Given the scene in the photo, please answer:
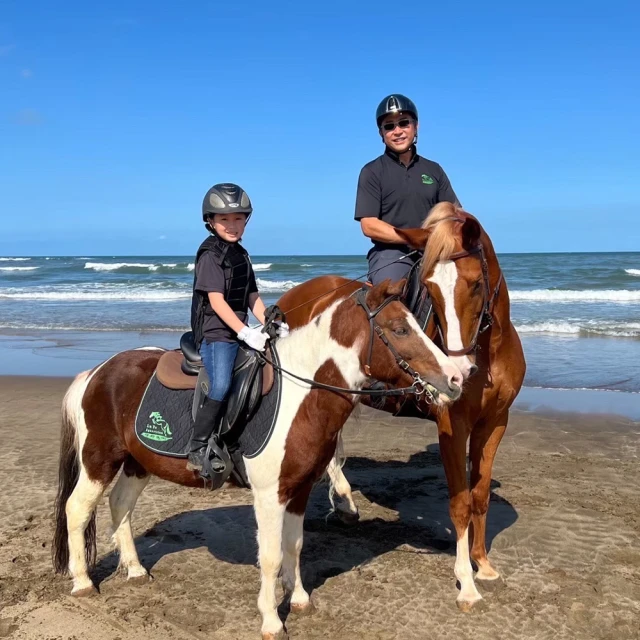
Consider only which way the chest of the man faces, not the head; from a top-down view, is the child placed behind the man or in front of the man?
in front

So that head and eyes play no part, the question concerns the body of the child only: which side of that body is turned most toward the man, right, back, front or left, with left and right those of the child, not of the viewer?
left

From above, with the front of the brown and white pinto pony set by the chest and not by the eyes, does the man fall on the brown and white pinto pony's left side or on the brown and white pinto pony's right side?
on the brown and white pinto pony's left side

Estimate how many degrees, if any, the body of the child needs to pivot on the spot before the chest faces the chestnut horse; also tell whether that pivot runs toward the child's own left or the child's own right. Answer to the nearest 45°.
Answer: approximately 45° to the child's own left

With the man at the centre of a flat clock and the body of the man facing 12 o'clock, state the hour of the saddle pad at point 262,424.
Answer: The saddle pad is roughly at 1 o'clock from the man.

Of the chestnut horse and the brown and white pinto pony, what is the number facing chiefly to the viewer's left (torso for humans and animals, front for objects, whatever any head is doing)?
0

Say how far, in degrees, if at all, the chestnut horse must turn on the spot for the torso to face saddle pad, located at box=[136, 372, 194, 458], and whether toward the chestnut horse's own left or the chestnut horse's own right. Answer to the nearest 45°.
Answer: approximately 135° to the chestnut horse's own right

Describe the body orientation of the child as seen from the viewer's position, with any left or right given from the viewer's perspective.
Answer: facing the viewer and to the right of the viewer

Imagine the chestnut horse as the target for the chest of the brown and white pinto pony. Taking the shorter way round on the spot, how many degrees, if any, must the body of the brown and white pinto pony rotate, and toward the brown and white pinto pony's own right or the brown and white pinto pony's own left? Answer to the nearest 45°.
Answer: approximately 45° to the brown and white pinto pony's own left

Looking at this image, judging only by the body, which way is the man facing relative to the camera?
toward the camera
